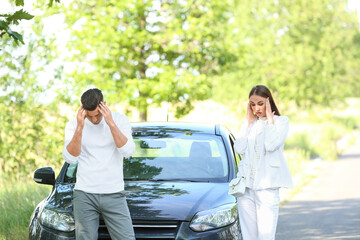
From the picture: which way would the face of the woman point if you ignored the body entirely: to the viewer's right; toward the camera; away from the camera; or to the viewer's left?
toward the camera

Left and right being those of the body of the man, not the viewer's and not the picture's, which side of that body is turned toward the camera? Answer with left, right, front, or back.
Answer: front

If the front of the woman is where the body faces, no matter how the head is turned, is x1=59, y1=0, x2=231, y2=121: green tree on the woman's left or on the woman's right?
on the woman's right

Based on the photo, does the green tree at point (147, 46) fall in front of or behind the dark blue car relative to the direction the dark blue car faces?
behind

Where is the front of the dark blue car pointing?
toward the camera

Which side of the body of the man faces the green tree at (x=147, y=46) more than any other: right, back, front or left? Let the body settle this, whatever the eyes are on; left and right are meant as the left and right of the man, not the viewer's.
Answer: back

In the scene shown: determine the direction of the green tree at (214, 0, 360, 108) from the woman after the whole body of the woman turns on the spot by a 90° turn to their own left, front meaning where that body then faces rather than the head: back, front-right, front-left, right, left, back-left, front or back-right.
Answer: back-left

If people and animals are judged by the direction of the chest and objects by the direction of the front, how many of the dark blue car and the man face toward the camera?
2

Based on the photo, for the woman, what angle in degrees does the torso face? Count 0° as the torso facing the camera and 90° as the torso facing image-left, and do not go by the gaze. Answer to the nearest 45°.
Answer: approximately 45°

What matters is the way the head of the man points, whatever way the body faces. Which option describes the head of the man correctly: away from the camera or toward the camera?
toward the camera

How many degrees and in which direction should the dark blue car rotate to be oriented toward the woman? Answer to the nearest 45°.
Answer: approximately 45° to its left
